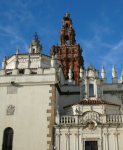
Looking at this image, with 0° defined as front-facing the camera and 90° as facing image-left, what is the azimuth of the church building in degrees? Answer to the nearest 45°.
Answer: approximately 0°
